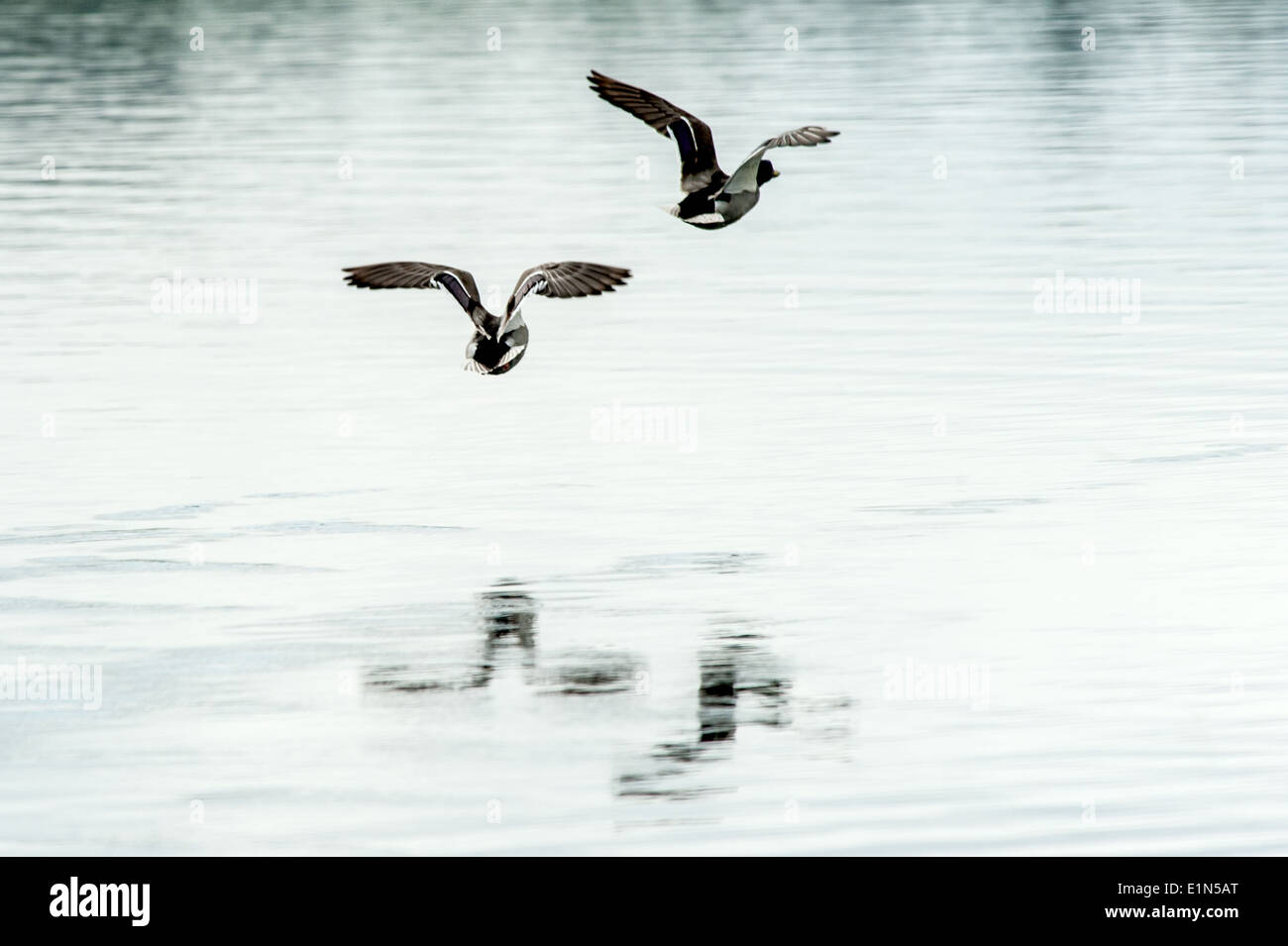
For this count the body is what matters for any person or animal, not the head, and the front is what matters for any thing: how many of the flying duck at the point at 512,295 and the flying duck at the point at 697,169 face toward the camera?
0

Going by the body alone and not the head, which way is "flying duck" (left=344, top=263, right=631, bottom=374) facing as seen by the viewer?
away from the camera

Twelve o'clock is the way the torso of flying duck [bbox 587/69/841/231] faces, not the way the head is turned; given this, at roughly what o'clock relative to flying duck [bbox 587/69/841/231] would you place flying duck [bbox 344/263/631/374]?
flying duck [bbox 344/263/631/374] is roughly at 6 o'clock from flying duck [bbox 587/69/841/231].

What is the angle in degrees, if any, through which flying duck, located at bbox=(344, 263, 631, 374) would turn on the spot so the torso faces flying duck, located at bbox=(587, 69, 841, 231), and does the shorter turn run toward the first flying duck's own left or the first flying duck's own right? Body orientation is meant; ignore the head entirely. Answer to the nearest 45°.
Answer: approximately 45° to the first flying duck's own right

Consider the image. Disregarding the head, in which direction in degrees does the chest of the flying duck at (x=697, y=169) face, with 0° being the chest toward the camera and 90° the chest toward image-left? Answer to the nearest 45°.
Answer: approximately 225°
